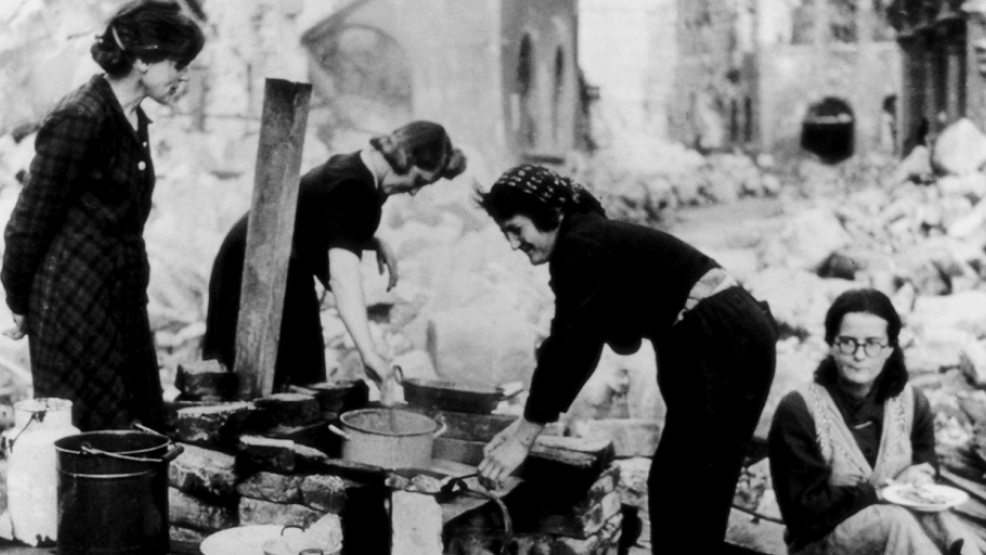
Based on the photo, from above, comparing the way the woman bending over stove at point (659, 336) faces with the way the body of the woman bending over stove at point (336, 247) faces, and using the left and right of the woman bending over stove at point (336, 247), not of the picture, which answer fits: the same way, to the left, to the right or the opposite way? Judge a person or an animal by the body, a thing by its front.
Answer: the opposite way

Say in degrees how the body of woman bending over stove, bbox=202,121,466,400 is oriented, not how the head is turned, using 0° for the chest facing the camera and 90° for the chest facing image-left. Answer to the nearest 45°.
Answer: approximately 270°

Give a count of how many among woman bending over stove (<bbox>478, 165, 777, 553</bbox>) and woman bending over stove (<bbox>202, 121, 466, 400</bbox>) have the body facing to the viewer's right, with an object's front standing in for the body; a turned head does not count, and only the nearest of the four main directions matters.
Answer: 1

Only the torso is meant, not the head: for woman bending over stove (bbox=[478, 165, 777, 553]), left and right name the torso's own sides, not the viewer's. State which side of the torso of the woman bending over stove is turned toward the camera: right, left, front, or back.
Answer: left

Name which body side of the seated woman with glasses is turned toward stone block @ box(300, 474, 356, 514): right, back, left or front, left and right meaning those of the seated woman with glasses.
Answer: right

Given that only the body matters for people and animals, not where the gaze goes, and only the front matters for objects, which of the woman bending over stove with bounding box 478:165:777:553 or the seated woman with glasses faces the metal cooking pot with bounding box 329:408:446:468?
the woman bending over stove

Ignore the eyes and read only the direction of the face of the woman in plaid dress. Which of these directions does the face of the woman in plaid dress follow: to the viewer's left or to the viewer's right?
to the viewer's right

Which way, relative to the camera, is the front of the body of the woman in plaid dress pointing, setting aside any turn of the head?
to the viewer's right

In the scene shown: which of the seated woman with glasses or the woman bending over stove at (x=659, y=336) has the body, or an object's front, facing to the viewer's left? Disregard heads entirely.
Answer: the woman bending over stove

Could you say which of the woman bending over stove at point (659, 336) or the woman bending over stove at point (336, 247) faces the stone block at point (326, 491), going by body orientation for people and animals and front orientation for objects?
the woman bending over stove at point (659, 336)

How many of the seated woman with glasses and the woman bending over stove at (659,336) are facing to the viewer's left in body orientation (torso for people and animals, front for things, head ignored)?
1
